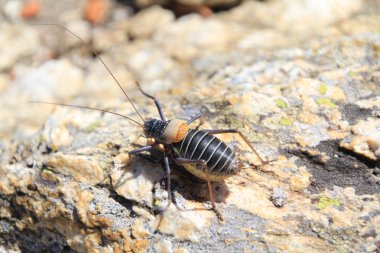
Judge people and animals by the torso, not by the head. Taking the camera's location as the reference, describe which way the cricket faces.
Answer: facing away from the viewer and to the left of the viewer

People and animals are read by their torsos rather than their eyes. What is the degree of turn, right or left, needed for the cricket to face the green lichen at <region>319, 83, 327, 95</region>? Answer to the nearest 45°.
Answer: approximately 90° to its right

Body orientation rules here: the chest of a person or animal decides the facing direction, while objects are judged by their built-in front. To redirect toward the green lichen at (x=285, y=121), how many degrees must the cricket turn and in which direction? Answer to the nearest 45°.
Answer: approximately 90° to its right

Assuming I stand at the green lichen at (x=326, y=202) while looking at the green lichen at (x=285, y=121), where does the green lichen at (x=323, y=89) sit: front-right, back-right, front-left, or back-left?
front-right

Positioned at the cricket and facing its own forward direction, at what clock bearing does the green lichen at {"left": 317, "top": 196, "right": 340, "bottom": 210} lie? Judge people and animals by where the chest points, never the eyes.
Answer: The green lichen is roughly at 5 o'clock from the cricket.
